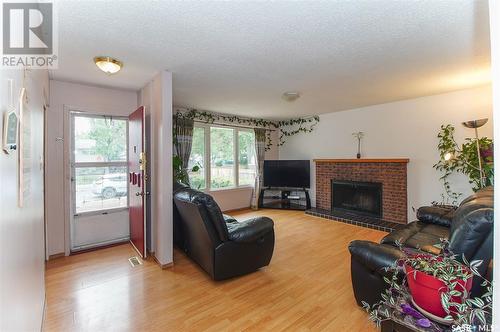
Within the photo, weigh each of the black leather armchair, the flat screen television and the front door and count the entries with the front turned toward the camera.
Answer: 1

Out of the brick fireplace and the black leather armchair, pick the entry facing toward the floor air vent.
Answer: the brick fireplace

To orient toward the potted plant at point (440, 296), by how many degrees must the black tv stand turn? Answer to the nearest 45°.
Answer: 0° — it already faces it

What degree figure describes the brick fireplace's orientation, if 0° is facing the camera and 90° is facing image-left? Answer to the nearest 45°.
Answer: approximately 45°

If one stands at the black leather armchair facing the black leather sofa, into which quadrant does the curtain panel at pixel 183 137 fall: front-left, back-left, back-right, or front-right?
back-left

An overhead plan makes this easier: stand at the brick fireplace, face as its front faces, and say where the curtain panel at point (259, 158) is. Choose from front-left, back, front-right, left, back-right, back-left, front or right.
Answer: front-right

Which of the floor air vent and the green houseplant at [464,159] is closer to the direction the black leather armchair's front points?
the green houseplant

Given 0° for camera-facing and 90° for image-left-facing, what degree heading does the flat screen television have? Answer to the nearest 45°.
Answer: approximately 0°

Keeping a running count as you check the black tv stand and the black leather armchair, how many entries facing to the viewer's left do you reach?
0
